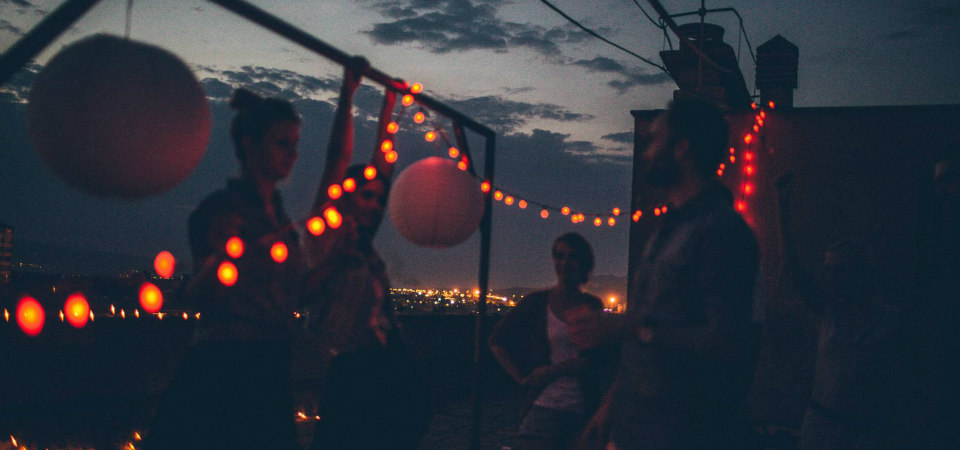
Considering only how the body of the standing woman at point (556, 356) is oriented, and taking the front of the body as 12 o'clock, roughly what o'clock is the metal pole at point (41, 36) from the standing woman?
The metal pole is roughly at 1 o'clock from the standing woman.

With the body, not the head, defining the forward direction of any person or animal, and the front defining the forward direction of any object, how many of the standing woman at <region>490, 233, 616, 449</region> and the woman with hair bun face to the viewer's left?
0

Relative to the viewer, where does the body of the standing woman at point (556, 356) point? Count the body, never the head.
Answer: toward the camera

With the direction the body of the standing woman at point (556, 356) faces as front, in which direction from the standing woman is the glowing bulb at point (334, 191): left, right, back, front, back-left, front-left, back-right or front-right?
front-right

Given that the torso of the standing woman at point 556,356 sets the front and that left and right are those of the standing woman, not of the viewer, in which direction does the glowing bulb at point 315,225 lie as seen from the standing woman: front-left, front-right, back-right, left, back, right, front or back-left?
front-right

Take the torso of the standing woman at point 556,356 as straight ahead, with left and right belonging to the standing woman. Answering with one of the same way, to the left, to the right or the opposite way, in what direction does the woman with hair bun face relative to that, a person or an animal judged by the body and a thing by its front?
to the left

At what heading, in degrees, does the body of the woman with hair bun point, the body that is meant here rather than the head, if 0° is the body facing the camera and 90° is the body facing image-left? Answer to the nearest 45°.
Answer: approximately 315°

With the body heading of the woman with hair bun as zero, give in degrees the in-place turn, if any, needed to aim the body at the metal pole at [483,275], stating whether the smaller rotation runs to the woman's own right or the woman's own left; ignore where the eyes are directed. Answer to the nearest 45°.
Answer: approximately 90° to the woman's own left
